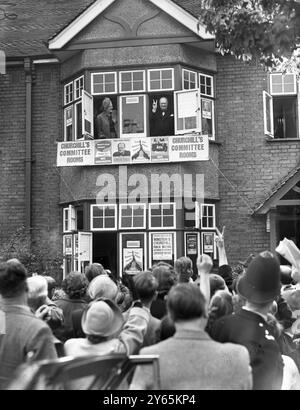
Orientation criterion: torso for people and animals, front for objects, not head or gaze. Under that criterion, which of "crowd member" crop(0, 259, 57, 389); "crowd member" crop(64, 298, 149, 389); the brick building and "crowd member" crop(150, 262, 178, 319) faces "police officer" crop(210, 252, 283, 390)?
the brick building

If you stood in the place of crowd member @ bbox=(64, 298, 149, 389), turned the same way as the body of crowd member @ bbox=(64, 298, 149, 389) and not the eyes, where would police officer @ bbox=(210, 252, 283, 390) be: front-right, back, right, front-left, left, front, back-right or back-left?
right

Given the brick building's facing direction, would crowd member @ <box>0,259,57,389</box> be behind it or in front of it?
in front

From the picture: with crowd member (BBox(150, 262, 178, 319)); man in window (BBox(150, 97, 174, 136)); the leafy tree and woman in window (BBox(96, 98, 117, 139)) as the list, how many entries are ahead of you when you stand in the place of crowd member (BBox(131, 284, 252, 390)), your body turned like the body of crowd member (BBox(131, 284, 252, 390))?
4

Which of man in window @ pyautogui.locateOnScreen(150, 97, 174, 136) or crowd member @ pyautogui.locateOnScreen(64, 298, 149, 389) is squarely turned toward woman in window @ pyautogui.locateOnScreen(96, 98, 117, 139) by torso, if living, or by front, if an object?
the crowd member

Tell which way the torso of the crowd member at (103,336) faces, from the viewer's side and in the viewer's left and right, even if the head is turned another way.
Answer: facing away from the viewer

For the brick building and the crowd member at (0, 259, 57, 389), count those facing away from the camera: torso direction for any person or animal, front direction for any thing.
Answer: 1

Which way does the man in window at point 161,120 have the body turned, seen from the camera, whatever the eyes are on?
toward the camera

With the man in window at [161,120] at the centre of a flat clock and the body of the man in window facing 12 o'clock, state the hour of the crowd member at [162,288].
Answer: The crowd member is roughly at 12 o'clock from the man in window.

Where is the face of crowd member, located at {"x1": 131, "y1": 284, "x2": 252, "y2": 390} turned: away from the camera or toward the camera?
away from the camera

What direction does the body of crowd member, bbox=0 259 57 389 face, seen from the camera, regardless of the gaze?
away from the camera

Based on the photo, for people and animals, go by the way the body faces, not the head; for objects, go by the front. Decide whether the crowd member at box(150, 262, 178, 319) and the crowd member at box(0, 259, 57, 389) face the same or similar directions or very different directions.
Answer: same or similar directions

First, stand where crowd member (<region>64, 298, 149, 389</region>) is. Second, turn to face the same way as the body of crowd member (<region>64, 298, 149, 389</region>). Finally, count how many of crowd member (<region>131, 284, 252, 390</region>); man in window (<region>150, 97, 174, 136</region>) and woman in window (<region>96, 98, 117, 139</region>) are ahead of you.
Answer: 2

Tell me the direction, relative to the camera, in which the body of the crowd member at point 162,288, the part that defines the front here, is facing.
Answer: away from the camera

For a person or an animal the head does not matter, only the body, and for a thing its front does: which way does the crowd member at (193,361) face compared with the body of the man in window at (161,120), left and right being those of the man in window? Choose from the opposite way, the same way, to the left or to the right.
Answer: the opposite way

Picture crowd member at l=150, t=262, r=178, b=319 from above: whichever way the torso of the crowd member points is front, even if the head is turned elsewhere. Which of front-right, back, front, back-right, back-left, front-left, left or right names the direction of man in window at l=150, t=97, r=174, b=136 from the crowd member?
front

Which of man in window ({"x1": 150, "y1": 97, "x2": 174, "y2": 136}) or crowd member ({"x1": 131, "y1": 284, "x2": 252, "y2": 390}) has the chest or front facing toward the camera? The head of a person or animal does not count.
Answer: the man in window

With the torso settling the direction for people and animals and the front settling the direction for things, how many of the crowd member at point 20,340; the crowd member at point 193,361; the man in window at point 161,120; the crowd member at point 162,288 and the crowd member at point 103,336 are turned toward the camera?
1

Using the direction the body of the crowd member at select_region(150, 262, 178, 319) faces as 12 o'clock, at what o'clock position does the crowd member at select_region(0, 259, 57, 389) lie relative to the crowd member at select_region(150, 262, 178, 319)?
the crowd member at select_region(0, 259, 57, 389) is roughly at 7 o'clock from the crowd member at select_region(150, 262, 178, 319).

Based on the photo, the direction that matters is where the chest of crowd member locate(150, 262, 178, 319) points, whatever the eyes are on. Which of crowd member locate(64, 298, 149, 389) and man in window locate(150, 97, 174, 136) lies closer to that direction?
the man in window

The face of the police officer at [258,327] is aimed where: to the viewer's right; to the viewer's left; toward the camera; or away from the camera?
away from the camera

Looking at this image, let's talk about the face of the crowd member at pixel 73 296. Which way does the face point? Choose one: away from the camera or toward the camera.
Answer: away from the camera

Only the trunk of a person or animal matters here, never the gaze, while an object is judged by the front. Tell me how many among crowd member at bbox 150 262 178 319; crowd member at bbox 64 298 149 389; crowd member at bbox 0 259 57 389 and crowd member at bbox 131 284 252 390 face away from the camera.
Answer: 4
